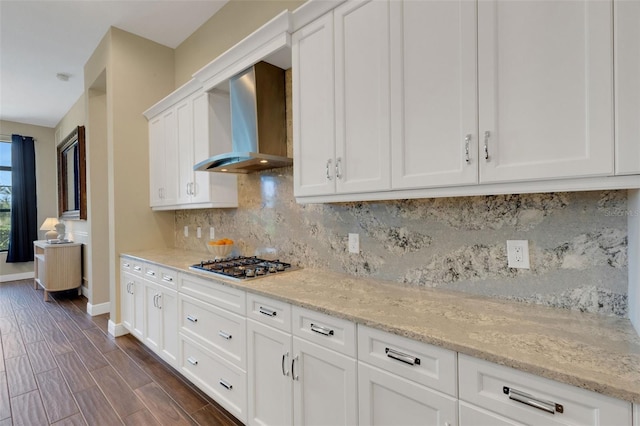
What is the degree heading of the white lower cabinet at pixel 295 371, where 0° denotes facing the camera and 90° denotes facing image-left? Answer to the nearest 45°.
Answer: approximately 45°

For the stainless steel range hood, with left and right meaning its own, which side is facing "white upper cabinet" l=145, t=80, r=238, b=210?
right

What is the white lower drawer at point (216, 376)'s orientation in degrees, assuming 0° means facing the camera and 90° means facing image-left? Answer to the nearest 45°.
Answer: approximately 45°

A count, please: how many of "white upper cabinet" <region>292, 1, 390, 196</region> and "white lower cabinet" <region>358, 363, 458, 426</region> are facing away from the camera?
0

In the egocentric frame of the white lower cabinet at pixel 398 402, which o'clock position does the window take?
The window is roughly at 2 o'clock from the white lower cabinet.

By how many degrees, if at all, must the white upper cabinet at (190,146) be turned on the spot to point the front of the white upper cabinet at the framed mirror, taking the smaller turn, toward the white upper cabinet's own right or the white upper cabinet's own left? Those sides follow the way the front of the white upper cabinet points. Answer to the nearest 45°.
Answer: approximately 90° to the white upper cabinet's own right

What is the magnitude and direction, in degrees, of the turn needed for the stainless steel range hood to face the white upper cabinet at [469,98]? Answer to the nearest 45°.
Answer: approximately 90° to its left

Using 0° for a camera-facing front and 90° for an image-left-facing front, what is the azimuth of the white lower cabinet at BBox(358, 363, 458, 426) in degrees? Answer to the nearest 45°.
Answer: approximately 45°

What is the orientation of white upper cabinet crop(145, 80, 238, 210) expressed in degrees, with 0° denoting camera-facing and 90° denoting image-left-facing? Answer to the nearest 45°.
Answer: approximately 45°

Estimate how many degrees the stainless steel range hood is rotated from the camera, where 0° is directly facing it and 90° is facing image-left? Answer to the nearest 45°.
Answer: approximately 45°

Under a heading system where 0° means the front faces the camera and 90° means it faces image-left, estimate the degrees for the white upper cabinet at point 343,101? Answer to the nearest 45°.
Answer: approximately 45°

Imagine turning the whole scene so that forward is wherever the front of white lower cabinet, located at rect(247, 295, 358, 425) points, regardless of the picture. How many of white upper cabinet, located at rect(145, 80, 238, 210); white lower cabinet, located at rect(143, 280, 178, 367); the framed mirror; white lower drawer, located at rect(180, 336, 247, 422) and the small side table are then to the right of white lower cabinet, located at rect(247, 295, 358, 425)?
5

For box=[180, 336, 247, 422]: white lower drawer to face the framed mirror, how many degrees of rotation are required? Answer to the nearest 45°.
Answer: approximately 90° to its right

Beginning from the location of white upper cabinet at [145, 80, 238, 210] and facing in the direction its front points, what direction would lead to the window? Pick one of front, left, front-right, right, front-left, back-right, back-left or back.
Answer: right
